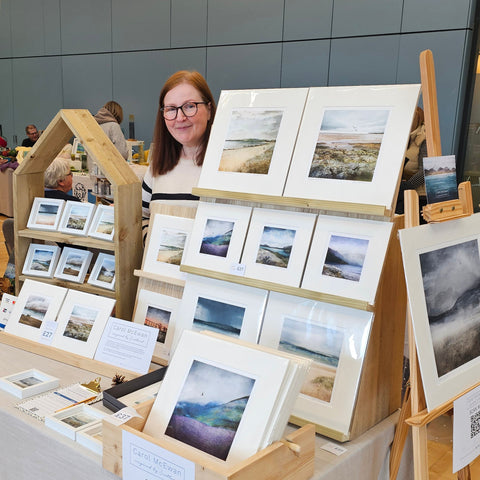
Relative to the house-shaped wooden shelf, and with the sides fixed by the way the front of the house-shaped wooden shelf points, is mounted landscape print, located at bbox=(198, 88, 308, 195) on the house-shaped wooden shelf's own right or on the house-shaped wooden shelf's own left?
on the house-shaped wooden shelf's own left

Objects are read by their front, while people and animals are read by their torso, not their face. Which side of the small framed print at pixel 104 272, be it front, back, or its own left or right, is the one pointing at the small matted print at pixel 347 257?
left

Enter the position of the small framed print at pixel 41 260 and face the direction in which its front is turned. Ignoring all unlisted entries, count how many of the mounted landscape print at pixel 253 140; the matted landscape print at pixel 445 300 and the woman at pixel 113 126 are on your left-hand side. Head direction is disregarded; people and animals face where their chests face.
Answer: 2

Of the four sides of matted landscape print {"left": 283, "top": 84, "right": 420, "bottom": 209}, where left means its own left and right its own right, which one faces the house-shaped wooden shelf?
right
